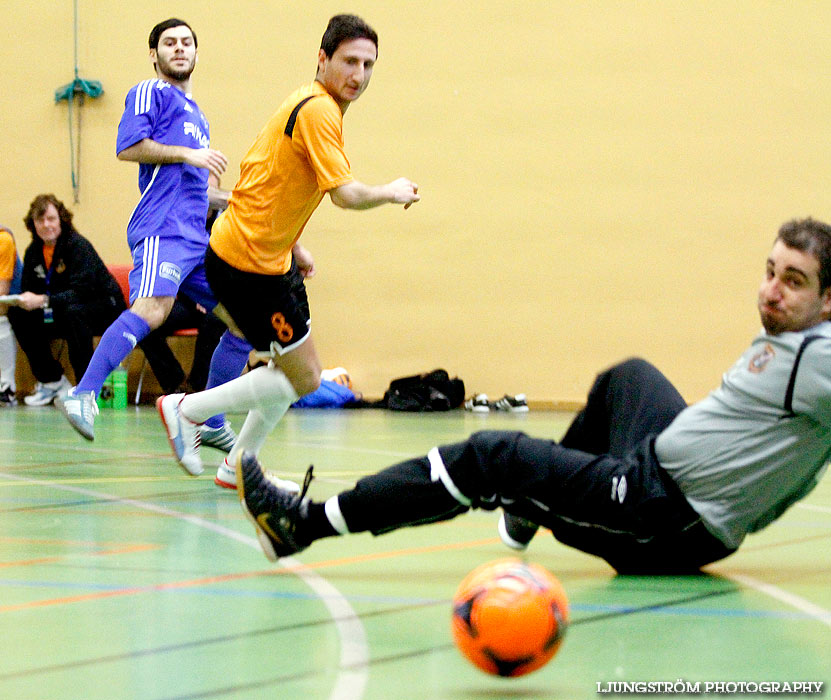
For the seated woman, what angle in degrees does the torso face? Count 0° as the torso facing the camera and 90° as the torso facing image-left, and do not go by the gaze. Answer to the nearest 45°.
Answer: approximately 45°

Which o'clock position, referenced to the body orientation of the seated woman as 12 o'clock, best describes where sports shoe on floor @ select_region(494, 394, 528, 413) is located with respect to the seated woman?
The sports shoe on floor is roughly at 8 o'clock from the seated woman.

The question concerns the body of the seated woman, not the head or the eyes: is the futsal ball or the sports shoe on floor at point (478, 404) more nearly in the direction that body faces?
the futsal ball
